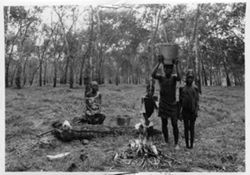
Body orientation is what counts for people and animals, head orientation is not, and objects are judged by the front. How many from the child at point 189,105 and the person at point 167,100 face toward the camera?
2

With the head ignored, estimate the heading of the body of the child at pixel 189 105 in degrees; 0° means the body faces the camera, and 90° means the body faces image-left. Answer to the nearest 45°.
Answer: approximately 0°

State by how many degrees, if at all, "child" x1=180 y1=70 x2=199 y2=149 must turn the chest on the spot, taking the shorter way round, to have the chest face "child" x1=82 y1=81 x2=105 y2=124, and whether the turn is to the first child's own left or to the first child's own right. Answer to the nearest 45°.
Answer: approximately 90° to the first child's own right

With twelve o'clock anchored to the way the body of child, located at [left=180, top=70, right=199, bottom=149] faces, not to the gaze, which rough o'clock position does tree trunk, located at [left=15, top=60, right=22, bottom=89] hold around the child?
The tree trunk is roughly at 5 o'clock from the child.

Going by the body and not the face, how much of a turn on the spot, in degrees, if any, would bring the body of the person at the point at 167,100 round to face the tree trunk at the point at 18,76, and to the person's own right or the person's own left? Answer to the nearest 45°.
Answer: approximately 90° to the person's own right
